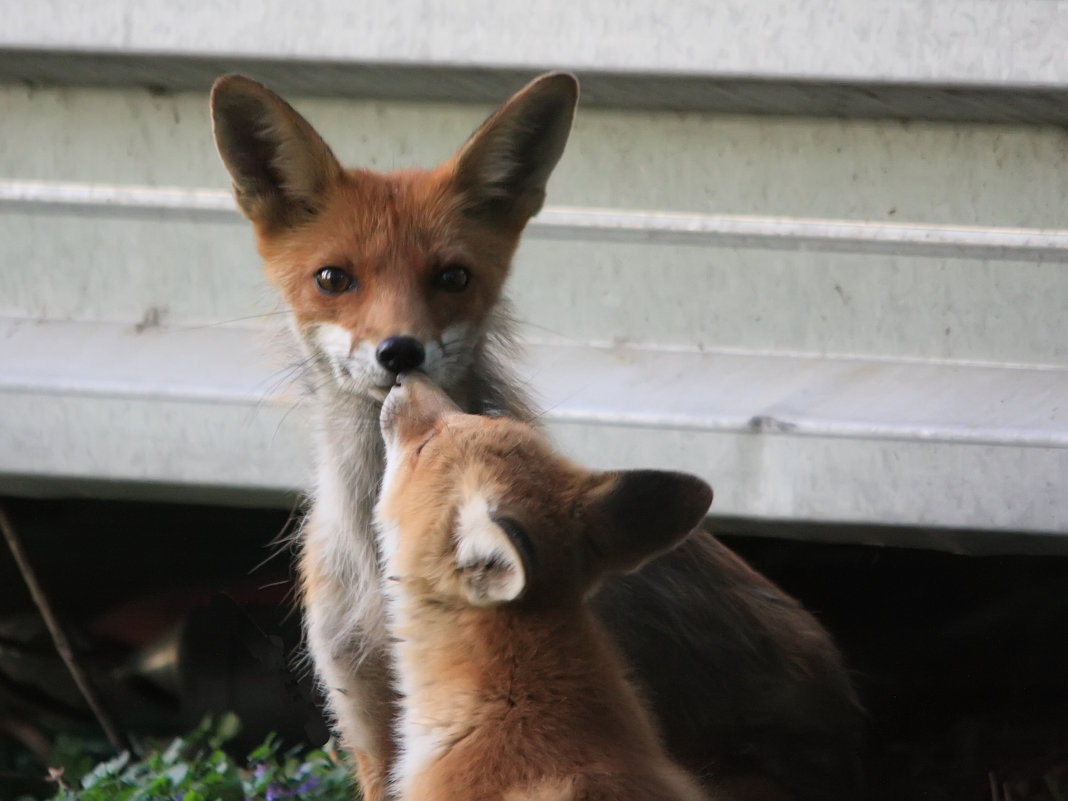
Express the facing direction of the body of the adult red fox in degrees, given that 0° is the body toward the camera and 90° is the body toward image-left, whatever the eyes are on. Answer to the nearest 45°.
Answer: approximately 45°

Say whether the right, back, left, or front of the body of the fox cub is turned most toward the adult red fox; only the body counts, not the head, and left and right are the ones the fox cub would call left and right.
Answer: front

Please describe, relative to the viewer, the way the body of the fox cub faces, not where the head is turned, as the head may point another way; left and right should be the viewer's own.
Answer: facing away from the viewer and to the left of the viewer

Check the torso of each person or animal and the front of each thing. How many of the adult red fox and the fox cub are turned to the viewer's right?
0

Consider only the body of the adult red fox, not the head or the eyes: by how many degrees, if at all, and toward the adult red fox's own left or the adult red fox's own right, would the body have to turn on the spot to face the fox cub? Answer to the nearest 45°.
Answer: approximately 45° to the adult red fox's own left
